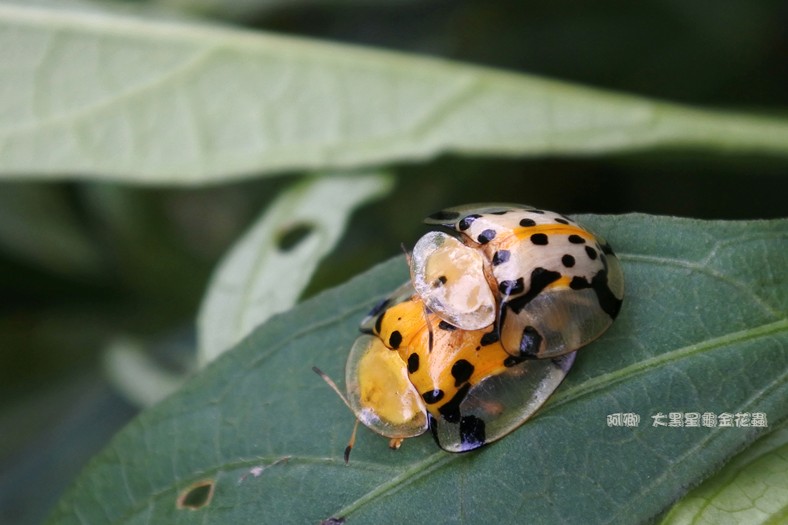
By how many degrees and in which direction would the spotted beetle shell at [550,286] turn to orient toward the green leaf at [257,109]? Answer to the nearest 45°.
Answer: approximately 90° to its right

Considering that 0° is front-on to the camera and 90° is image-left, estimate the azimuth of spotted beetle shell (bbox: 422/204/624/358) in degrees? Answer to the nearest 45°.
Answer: approximately 45°
